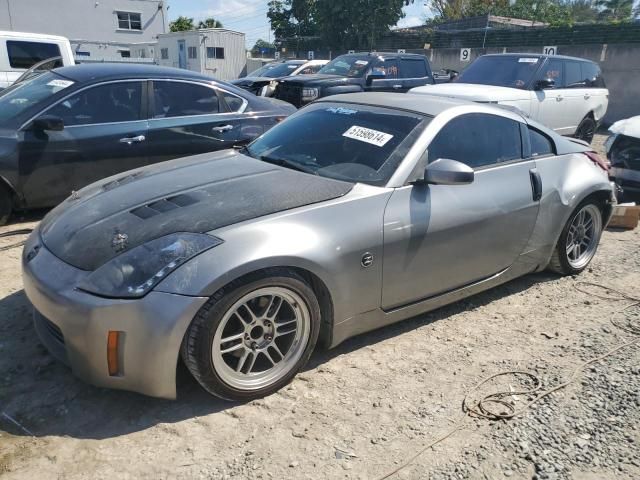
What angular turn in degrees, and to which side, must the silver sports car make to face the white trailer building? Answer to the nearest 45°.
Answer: approximately 135° to its right

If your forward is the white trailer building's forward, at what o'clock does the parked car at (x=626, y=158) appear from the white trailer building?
The parked car is roughly at 10 o'clock from the white trailer building.

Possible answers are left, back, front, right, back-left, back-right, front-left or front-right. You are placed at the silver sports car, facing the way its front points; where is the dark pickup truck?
back-right
